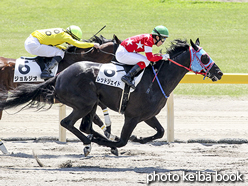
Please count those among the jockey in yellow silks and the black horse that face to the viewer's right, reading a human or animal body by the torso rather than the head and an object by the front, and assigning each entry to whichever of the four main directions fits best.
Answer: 2

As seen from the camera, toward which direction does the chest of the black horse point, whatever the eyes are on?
to the viewer's right

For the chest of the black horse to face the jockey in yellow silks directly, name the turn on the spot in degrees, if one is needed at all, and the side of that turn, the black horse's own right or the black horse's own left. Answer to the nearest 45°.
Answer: approximately 135° to the black horse's own left

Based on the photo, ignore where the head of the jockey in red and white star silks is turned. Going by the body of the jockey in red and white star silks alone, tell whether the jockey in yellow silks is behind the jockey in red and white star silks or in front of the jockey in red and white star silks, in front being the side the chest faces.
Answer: behind

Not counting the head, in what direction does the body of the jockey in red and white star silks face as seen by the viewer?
to the viewer's right

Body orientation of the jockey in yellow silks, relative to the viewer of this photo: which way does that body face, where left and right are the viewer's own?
facing to the right of the viewer

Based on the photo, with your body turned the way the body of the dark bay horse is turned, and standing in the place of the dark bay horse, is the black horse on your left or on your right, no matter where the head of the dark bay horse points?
on your right

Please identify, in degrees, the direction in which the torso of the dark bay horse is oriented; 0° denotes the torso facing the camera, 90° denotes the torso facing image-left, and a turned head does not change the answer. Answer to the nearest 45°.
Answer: approximately 270°
